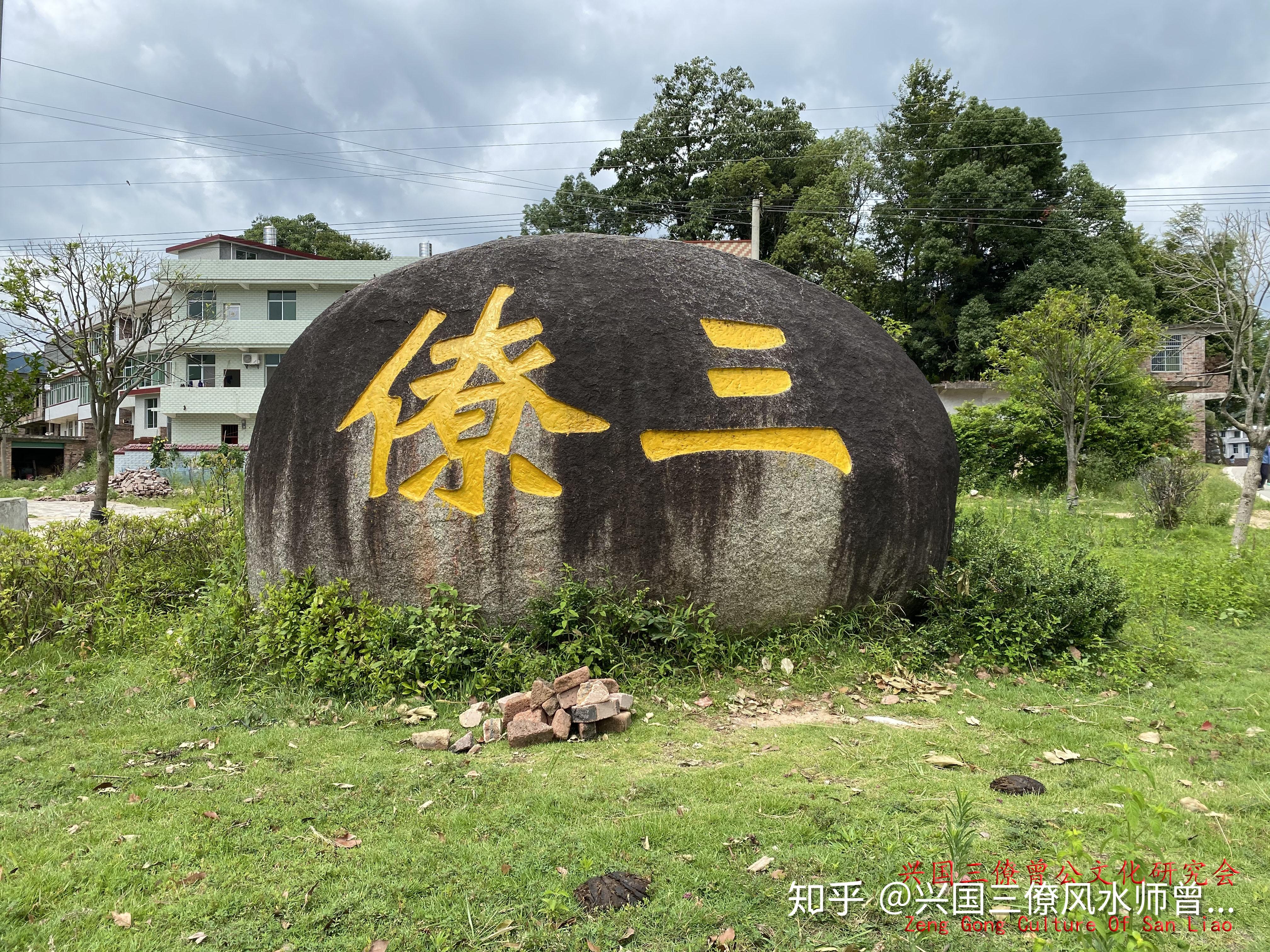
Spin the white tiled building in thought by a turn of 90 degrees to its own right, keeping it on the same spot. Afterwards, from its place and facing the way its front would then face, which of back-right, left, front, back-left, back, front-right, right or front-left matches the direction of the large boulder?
left

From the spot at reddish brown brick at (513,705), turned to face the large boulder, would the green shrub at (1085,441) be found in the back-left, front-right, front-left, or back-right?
front-right

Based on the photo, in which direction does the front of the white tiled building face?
toward the camera

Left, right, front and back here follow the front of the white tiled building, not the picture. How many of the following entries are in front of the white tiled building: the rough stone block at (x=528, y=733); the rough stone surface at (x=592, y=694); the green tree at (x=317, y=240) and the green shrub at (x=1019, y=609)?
3

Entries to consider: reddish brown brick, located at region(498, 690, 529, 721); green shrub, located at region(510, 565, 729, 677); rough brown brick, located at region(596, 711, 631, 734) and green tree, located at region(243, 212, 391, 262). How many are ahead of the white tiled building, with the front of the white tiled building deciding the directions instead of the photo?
3

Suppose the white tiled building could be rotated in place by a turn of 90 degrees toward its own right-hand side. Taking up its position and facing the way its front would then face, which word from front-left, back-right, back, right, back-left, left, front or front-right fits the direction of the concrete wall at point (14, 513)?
left

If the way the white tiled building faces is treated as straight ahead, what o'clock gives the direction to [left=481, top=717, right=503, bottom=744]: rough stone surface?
The rough stone surface is roughly at 12 o'clock from the white tiled building.

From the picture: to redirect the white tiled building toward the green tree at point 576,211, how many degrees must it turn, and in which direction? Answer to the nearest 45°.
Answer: approximately 90° to its left

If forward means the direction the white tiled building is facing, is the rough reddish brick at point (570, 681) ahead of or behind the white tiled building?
ahead

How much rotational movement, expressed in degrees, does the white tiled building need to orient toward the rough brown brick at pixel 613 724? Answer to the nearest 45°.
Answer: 0° — it already faces it

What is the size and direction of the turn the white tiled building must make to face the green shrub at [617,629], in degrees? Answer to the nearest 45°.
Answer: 0° — it already faces it

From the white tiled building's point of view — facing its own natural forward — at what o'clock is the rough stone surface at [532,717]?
The rough stone surface is roughly at 12 o'clock from the white tiled building.

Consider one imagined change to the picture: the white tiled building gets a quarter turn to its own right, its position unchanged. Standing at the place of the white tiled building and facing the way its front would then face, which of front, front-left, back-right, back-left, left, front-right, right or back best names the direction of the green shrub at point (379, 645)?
left

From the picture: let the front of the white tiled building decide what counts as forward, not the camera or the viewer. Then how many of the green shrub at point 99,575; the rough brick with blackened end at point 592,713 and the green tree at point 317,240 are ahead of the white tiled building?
2

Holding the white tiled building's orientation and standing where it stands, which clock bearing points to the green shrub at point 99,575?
The green shrub is roughly at 12 o'clock from the white tiled building.

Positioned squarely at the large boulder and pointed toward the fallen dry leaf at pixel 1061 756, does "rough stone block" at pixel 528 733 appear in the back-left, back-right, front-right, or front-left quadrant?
front-right

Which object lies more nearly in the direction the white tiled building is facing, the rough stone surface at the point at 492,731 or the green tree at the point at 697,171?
the rough stone surface

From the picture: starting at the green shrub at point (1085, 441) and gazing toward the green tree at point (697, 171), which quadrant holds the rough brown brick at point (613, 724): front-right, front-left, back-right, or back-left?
back-left

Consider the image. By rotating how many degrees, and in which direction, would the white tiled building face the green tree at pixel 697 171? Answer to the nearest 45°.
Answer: approximately 90° to its left

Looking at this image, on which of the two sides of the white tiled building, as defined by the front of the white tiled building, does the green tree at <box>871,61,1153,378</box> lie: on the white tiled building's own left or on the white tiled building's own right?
on the white tiled building's own left

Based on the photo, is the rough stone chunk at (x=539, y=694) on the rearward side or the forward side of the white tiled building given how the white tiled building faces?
on the forward side

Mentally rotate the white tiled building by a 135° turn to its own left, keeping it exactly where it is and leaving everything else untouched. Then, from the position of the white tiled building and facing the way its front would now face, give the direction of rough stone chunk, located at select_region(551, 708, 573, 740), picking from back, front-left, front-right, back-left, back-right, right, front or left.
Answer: back-right
